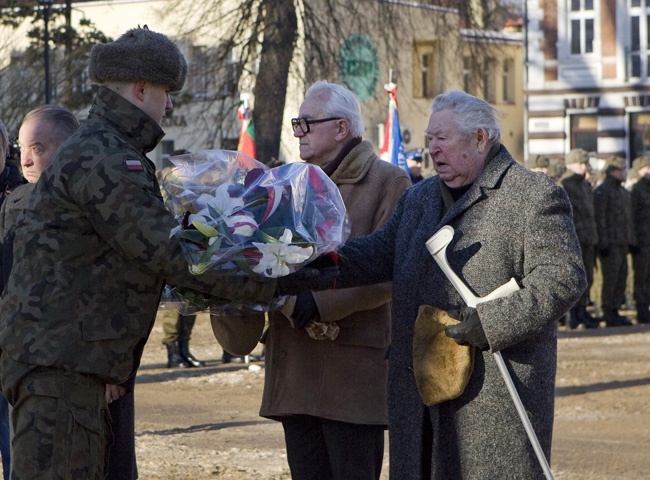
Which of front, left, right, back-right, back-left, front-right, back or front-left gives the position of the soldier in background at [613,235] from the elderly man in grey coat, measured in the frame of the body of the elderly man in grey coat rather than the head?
back-right

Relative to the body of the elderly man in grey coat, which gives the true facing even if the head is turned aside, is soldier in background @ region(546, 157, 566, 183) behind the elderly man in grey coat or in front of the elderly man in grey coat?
behind

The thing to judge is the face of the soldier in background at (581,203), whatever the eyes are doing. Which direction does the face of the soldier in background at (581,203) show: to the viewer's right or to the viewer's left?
to the viewer's left

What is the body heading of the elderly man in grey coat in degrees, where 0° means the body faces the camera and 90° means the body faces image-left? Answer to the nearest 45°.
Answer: approximately 45°

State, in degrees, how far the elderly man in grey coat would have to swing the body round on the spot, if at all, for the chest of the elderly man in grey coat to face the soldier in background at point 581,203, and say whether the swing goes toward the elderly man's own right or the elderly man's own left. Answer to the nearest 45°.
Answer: approximately 135° to the elderly man's own right

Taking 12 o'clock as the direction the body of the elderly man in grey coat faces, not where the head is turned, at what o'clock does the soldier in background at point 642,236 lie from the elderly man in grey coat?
The soldier in background is roughly at 5 o'clock from the elderly man in grey coat.

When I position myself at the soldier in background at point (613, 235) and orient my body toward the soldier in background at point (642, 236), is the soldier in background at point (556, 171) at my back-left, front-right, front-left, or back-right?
back-left

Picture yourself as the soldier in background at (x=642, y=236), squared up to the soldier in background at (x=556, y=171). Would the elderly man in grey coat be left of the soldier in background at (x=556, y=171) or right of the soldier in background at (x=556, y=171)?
left
